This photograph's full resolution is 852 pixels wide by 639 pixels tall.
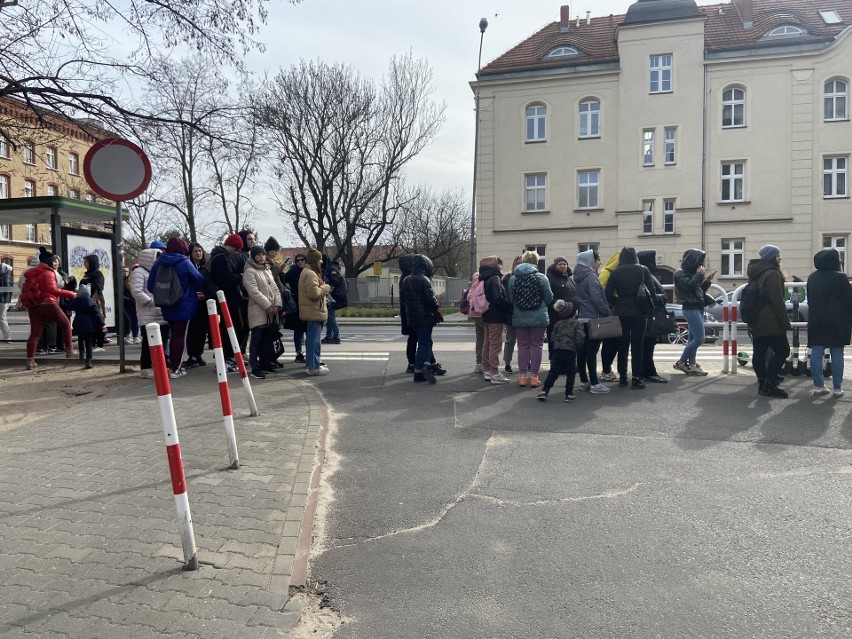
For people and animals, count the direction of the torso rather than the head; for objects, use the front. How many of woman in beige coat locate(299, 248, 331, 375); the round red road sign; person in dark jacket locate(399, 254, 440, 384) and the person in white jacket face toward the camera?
1

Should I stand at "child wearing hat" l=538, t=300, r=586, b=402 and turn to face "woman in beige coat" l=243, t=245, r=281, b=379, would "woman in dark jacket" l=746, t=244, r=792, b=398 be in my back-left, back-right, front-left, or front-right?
back-right

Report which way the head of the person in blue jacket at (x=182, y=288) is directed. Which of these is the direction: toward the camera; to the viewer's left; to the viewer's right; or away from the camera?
away from the camera

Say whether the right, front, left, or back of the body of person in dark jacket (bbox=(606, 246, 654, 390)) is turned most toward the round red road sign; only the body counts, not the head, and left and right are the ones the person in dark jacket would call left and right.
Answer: left

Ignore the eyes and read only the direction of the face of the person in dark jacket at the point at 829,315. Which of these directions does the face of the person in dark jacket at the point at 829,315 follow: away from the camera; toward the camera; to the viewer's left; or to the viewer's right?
away from the camera

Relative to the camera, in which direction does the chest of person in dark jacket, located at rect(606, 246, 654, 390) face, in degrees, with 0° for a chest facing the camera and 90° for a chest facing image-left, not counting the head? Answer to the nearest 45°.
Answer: approximately 180°

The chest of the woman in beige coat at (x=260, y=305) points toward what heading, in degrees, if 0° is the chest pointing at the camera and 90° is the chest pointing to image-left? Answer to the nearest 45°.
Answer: approximately 315°

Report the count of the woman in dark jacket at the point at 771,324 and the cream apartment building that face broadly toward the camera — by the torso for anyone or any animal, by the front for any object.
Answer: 1

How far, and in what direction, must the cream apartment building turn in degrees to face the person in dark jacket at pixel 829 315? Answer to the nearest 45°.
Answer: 0° — it already faces them

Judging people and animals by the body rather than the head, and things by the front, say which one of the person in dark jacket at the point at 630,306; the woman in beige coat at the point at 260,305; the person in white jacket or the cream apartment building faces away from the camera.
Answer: the person in dark jacket
